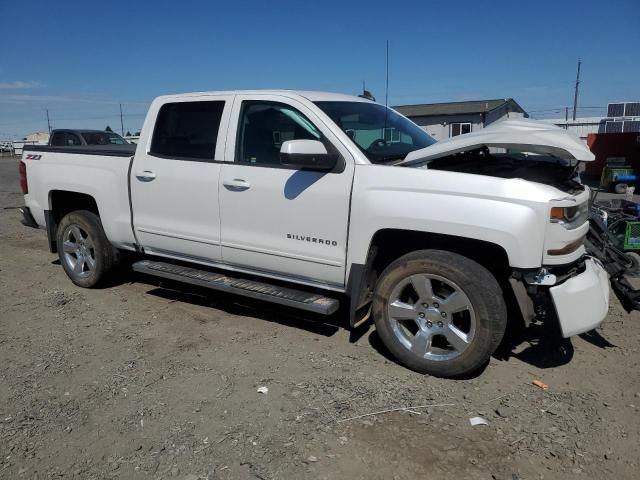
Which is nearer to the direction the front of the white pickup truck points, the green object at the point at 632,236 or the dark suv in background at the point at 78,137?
the green object

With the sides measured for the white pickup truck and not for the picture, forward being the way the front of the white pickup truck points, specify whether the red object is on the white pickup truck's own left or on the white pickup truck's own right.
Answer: on the white pickup truck's own left

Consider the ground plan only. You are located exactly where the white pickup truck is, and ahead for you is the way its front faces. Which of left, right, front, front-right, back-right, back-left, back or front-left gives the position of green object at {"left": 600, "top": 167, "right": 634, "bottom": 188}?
left

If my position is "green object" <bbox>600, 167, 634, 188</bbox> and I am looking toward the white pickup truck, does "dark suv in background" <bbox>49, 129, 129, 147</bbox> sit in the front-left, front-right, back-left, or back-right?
front-right

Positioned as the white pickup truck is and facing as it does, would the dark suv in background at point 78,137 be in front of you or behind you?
behind

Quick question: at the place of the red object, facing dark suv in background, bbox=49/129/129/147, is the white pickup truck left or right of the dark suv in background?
left

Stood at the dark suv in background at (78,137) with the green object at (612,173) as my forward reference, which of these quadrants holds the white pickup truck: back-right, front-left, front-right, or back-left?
front-right
